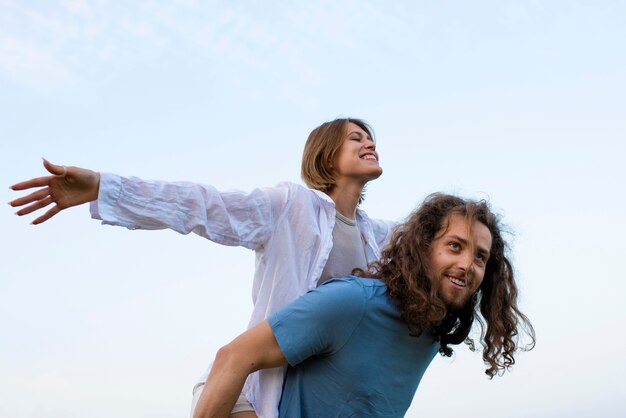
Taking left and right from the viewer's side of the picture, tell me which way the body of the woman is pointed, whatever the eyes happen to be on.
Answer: facing the viewer and to the right of the viewer

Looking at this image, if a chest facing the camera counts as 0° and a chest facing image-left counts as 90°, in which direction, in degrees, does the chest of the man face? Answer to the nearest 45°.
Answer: approximately 315°

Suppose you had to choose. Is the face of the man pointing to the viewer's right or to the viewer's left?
to the viewer's right
